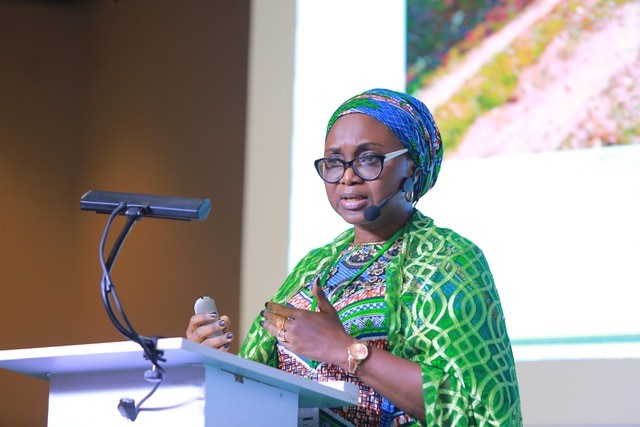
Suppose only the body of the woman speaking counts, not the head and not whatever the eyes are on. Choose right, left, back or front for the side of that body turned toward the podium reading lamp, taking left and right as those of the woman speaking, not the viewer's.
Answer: front

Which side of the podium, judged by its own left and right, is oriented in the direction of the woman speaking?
back

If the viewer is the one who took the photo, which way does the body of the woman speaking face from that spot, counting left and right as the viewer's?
facing the viewer and to the left of the viewer

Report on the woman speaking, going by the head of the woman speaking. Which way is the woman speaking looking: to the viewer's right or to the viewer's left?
to the viewer's left

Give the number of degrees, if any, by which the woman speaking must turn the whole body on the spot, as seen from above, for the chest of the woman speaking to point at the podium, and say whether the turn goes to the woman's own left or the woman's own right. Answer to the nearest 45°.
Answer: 0° — they already face it

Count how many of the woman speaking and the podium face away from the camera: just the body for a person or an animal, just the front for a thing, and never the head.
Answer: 0
